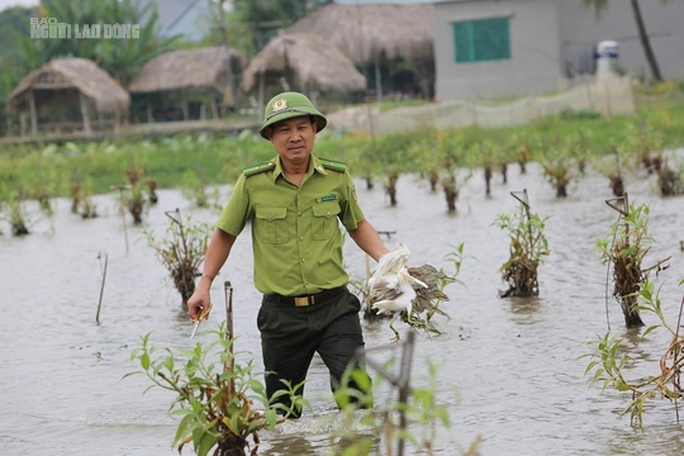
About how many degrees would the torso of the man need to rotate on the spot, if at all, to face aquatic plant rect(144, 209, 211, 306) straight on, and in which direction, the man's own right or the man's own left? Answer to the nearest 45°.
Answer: approximately 180°

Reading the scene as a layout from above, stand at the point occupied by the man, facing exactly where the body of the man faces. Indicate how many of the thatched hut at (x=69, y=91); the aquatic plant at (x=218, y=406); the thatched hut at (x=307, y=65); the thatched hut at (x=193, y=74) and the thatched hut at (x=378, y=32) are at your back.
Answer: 4

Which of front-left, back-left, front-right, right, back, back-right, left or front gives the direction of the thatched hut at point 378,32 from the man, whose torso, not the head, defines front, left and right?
back

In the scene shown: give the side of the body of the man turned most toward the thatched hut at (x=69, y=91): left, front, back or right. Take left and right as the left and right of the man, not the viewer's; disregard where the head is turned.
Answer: back

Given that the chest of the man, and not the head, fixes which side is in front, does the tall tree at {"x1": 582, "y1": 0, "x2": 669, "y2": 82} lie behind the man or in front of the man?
behind

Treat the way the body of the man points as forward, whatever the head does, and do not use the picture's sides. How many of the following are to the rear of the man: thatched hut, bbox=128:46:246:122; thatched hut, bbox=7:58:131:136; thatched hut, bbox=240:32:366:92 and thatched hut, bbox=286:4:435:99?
4

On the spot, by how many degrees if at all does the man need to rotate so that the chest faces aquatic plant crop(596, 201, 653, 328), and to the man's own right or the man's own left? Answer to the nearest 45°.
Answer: approximately 135° to the man's own left

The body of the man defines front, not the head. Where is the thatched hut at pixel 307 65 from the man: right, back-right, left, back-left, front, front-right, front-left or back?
back

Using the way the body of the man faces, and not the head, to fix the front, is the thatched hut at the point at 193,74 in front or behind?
behind

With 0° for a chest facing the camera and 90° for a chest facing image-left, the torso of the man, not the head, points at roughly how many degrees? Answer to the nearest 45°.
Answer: approximately 0°

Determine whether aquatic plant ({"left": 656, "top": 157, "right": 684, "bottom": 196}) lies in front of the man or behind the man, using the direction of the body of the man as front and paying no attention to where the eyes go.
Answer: behind
